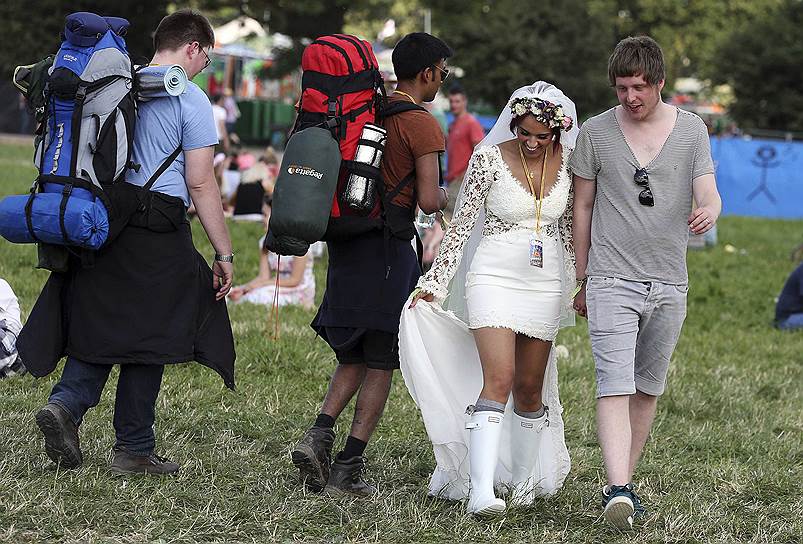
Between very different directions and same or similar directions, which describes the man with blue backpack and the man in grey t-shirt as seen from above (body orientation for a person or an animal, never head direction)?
very different directions

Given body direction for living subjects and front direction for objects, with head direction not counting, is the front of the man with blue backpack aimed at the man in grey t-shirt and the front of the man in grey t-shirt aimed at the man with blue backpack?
no

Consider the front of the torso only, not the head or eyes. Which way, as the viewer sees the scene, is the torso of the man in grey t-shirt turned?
toward the camera

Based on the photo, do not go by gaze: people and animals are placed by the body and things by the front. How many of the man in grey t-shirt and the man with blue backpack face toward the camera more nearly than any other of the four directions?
1

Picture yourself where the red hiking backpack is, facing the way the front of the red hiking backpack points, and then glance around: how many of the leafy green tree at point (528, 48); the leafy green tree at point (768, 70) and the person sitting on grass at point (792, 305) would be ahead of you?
0

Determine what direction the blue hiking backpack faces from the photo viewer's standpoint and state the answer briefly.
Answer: facing the viewer and to the left of the viewer

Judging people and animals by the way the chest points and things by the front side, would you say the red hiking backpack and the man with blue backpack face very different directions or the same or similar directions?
very different directions

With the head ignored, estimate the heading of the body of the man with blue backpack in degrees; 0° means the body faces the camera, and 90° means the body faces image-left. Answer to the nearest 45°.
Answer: approximately 225°

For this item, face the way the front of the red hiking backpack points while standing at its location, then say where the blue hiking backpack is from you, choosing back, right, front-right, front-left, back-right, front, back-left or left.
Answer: front-right

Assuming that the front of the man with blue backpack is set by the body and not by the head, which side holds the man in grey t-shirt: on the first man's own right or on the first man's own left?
on the first man's own right

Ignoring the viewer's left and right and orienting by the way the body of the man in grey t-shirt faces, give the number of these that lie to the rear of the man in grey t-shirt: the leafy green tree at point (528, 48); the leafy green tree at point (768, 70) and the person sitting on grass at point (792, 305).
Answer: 3

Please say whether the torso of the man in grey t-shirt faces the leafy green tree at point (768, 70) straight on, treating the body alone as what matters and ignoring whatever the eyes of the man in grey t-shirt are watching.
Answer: no

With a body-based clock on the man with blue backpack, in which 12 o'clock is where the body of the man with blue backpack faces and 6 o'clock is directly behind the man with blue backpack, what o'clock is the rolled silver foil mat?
The rolled silver foil mat is roughly at 2 o'clock from the man with blue backpack.

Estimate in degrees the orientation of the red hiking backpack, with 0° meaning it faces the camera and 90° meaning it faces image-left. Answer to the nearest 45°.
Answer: approximately 45°

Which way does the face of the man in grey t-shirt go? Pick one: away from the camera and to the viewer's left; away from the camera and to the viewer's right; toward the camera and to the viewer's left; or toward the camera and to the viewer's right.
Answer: toward the camera and to the viewer's left

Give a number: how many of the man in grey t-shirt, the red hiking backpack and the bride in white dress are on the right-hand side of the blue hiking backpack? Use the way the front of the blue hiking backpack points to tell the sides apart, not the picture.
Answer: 0
